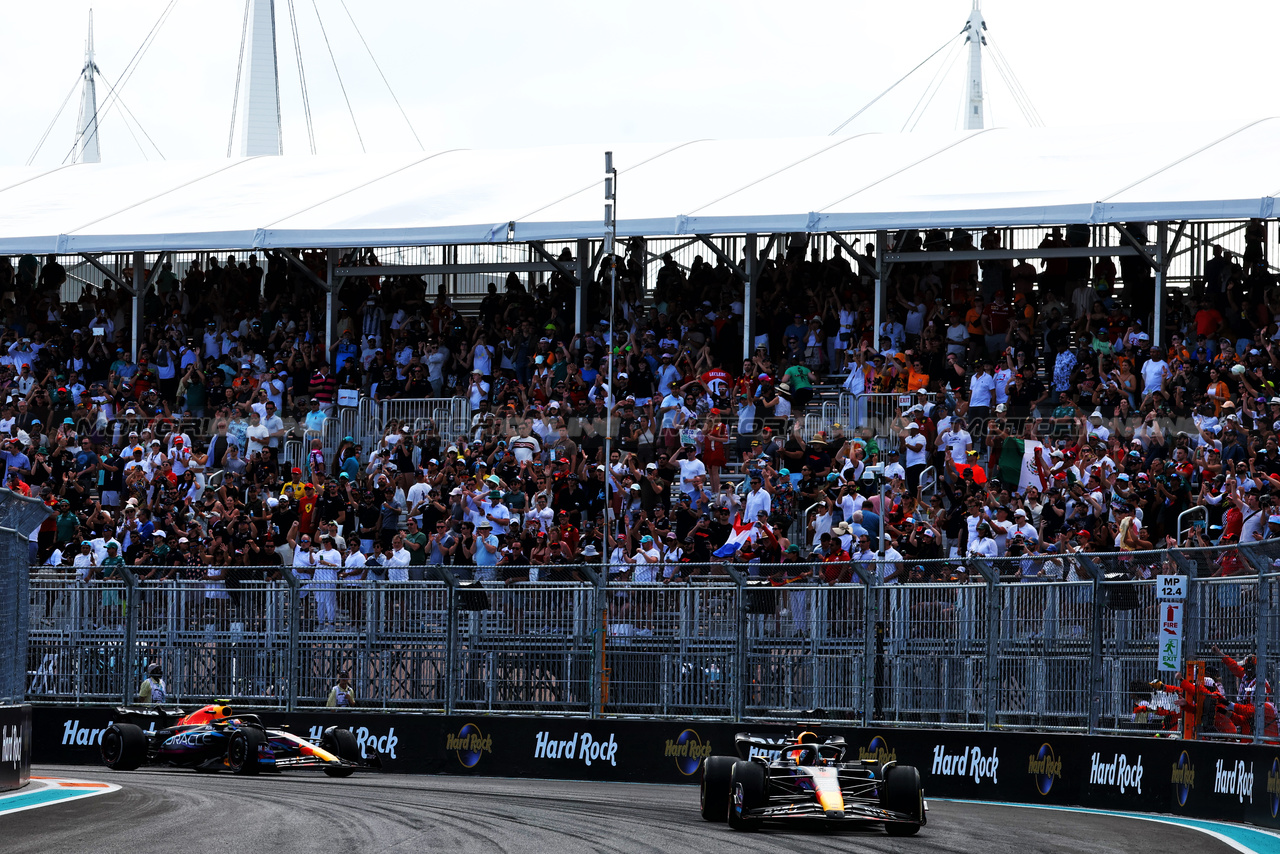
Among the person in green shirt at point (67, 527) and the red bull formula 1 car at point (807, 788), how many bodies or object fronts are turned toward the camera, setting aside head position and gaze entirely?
2

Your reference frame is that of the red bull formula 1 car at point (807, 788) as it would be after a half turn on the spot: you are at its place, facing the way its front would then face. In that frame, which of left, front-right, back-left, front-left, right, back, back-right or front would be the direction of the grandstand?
front

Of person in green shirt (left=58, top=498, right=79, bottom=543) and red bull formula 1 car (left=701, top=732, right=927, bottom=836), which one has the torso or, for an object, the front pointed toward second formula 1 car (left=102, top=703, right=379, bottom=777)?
the person in green shirt

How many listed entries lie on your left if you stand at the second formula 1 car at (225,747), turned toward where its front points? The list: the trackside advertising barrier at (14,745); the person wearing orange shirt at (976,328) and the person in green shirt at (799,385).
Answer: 2

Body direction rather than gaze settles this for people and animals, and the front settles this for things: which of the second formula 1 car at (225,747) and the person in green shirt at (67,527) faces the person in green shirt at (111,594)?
the person in green shirt at (67,527)

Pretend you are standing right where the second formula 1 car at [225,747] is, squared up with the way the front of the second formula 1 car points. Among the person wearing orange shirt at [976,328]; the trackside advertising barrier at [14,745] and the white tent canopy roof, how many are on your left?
2

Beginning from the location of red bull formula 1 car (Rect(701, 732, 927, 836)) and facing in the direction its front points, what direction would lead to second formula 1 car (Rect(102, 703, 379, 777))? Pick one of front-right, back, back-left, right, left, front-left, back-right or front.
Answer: back-right

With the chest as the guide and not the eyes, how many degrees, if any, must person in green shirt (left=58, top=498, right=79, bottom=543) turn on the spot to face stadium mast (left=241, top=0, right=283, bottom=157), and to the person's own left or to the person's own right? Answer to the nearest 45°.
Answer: approximately 180°

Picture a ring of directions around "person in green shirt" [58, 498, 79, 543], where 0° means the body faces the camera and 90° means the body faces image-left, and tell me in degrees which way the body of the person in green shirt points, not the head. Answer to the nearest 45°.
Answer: approximately 0°

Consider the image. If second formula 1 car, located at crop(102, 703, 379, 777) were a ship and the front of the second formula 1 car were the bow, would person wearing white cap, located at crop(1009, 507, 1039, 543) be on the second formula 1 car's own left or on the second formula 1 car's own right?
on the second formula 1 car's own left

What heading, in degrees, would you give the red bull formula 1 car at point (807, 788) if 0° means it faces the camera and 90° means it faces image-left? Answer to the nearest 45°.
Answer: approximately 0°

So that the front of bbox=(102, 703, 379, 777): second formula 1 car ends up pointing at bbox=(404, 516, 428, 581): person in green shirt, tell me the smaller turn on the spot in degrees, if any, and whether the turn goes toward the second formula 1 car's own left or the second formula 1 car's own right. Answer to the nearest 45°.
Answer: approximately 90° to the second formula 1 car's own left
